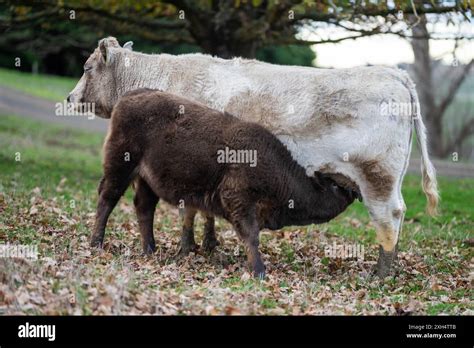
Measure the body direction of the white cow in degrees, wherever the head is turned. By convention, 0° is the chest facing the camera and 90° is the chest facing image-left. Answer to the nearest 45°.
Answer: approximately 90°

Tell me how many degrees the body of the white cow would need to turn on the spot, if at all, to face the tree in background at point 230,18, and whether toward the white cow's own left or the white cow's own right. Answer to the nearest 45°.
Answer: approximately 90° to the white cow's own right

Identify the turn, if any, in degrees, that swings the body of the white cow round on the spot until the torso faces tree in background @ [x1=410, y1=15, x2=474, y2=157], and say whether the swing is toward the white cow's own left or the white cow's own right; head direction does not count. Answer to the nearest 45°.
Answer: approximately 90° to the white cow's own right
